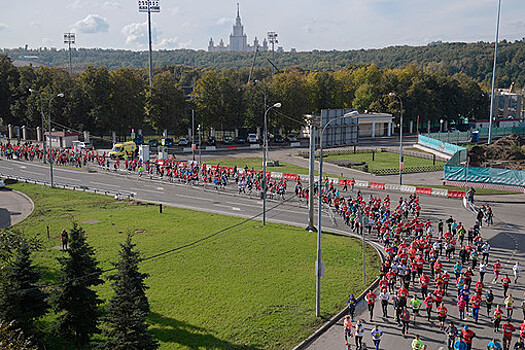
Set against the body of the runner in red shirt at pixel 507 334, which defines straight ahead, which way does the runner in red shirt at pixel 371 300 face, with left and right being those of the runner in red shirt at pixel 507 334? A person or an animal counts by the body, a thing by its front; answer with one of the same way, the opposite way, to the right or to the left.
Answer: the same way

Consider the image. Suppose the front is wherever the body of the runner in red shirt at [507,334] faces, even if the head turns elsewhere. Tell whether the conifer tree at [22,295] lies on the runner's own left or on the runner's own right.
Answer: on the runner's own right

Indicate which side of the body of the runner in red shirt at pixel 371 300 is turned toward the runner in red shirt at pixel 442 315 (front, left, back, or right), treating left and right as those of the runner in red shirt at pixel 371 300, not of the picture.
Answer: left

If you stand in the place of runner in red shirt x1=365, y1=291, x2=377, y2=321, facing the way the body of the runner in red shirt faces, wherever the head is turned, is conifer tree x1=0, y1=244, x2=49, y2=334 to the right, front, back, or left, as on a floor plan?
right

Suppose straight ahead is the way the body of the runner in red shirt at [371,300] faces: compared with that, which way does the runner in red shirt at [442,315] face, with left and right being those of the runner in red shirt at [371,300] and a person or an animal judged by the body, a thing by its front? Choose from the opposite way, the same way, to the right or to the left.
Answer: the same way

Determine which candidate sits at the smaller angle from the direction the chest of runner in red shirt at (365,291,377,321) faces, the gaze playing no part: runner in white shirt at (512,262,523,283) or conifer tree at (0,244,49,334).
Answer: the conifer tree

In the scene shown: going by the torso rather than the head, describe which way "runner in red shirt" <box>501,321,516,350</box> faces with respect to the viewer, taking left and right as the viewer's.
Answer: facing the viewer

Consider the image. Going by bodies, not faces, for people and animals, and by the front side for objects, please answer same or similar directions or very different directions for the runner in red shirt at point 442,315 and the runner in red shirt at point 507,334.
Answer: same or similar directions

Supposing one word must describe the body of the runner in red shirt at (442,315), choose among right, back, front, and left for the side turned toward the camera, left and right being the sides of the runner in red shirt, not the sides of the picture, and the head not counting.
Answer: front

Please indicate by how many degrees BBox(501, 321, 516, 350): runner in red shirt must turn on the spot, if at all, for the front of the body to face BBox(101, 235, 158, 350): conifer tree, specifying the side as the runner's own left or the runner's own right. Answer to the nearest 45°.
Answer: approximately 45° to the runner's own right

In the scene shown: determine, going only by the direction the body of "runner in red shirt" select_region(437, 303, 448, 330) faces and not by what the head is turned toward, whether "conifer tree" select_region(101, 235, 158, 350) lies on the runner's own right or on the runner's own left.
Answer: on the runner's own right
